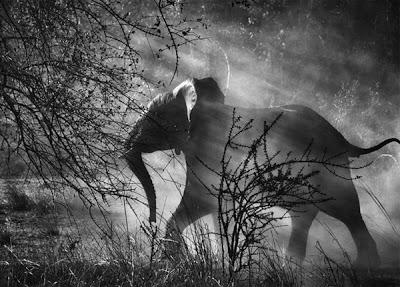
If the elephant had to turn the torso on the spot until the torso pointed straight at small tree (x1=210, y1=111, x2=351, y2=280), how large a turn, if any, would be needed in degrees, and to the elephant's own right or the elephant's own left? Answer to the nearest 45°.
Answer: approximately 90° to the elephant's own left

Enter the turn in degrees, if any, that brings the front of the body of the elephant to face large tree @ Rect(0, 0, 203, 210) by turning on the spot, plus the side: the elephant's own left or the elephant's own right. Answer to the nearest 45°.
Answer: approximately 45° to the elephant's own left

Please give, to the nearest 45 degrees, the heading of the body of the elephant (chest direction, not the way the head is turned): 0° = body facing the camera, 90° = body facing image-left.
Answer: approximately 90°
